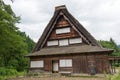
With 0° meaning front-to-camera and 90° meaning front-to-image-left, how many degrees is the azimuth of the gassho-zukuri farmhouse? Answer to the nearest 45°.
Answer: approximately 0°
